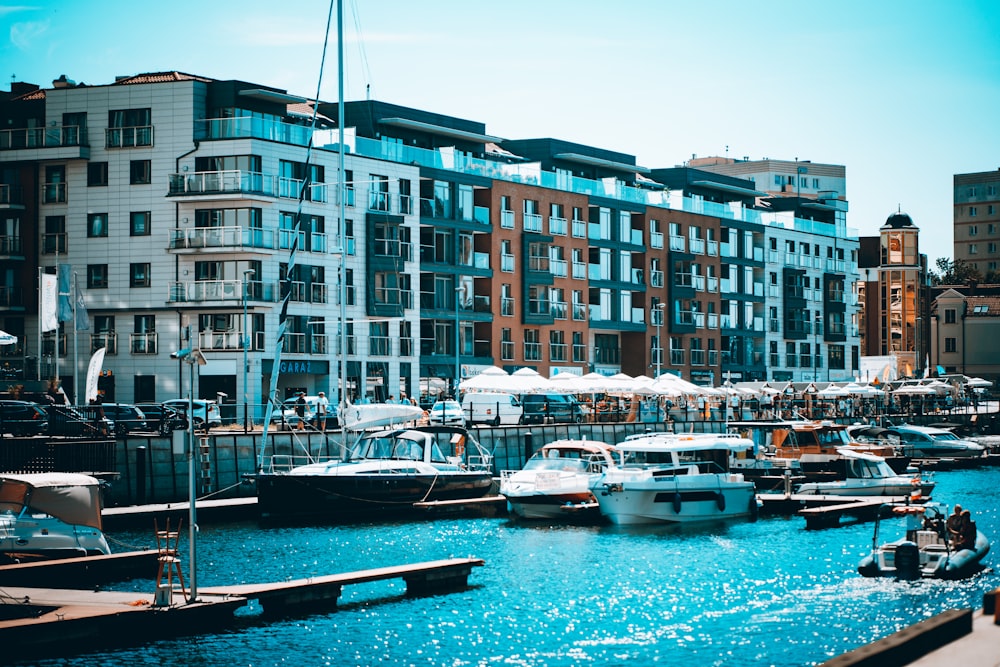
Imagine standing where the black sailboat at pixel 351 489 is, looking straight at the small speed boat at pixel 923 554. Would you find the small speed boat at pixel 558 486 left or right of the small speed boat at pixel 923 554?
left

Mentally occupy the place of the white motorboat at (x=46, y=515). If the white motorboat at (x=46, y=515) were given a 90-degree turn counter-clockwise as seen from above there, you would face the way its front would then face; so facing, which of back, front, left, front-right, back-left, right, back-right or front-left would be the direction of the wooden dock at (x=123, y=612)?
front

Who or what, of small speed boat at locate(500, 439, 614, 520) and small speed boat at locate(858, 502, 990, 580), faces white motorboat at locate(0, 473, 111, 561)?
small speed boat at locate(500, 439, 614, 520)

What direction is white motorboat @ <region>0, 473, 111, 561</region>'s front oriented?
to the viewer's left

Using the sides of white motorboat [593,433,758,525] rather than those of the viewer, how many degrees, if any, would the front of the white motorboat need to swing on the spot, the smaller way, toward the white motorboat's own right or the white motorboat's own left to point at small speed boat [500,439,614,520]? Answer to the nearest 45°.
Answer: approximately 45° to the white motorboat's own right

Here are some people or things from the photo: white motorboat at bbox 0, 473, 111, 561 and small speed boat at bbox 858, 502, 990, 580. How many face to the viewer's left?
1

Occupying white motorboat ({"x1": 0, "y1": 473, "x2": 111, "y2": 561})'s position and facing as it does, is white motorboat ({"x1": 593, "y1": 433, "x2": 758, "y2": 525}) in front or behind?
behind

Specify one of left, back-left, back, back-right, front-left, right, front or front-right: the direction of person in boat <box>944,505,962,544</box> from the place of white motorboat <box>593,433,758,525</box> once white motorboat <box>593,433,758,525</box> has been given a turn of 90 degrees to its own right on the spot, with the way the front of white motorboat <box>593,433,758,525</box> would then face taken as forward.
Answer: back

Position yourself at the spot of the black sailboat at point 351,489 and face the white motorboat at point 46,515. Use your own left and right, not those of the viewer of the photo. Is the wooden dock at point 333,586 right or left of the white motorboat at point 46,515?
left

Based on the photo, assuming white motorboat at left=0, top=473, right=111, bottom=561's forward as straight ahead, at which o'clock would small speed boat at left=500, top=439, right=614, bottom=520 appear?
The small speed boat is roughly at 5 o'clock from the white motorboat.

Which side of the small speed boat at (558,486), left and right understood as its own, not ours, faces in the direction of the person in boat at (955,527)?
left
